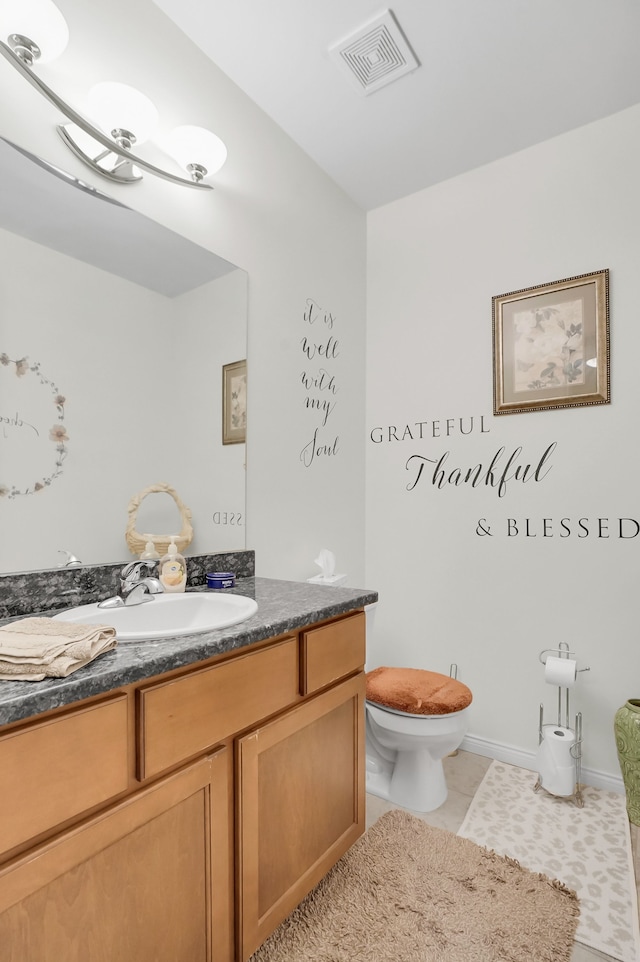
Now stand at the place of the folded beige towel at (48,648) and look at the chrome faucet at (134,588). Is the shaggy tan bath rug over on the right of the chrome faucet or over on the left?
right

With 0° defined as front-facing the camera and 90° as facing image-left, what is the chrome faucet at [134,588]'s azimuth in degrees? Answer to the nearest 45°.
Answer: approximately 315°

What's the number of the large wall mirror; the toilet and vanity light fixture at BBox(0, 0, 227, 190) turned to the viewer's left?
0

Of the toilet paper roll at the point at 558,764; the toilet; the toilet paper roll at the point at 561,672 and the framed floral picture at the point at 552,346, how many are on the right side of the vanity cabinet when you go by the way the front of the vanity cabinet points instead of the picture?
0

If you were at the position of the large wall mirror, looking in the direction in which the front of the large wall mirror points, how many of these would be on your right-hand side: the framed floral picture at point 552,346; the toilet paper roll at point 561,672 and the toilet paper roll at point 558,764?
0

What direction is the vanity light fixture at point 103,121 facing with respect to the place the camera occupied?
facing the viewer and to the right of the viewer

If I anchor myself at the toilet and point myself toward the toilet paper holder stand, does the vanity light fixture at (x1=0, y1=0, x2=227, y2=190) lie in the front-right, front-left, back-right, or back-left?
back-right

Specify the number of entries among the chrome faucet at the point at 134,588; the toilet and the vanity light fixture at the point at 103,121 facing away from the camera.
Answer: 0

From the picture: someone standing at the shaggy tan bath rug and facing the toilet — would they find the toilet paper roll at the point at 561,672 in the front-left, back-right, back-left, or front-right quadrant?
front-right

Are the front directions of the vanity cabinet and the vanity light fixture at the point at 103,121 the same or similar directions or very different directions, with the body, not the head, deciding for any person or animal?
same or similar directions

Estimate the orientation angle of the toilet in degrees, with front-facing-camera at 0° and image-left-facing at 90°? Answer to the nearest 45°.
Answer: approximately 315°

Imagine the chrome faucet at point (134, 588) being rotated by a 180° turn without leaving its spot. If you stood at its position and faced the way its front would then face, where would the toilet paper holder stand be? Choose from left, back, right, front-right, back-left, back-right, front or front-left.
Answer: back-right
